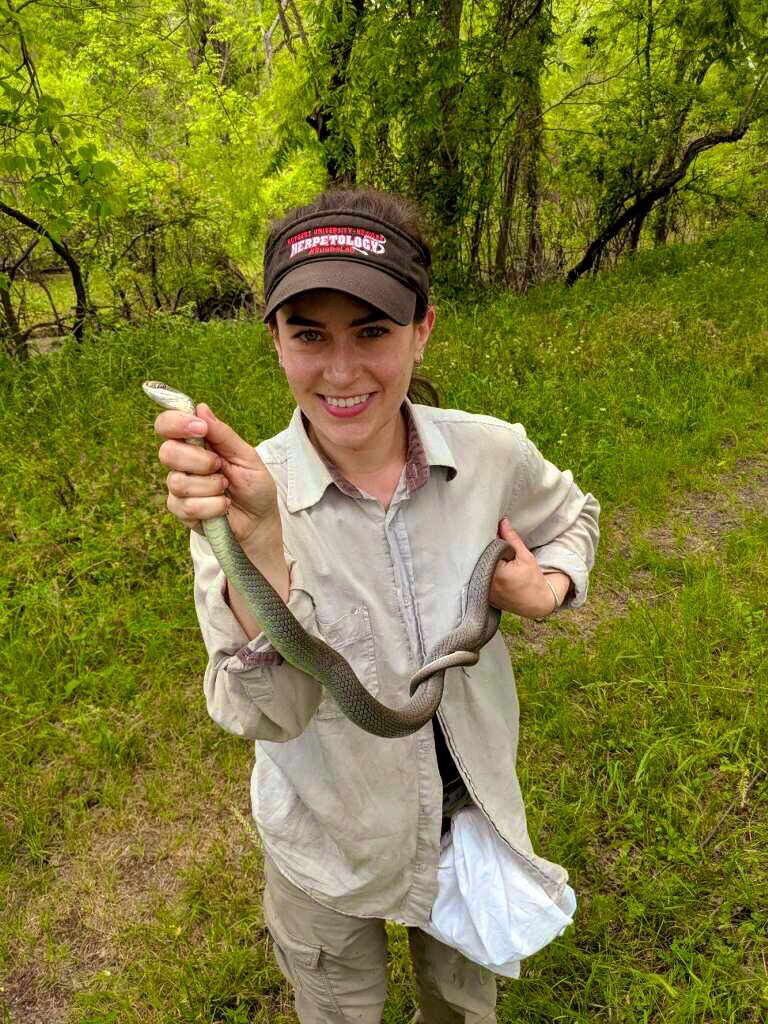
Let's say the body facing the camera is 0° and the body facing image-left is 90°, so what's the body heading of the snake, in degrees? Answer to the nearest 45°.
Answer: approximately 90°

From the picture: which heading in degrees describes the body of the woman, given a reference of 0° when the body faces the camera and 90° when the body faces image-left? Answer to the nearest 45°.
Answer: approximately 0°
